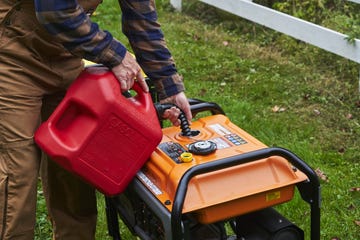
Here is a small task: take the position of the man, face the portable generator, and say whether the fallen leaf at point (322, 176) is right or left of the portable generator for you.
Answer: left

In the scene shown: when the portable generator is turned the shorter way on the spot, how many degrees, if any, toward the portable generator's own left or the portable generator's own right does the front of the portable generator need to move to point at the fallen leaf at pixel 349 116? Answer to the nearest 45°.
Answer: approximately 135° to the portable generator's own right

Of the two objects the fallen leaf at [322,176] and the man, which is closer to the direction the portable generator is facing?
the man

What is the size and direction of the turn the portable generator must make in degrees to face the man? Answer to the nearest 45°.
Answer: approximately 45° to its right

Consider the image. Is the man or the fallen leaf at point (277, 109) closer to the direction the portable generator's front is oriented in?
the man

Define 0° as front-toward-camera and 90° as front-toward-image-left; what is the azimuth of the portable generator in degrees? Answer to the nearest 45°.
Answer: approximately 45°

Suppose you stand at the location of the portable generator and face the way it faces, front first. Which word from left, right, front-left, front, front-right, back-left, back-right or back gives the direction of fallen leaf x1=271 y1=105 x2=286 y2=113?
back-right

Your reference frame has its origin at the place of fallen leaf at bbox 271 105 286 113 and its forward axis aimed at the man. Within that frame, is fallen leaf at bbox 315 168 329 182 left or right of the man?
left
